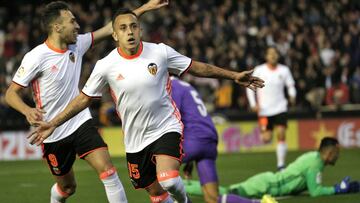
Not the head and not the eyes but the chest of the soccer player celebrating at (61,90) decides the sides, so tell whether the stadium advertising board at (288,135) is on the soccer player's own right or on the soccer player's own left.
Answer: on the soccer player's own left

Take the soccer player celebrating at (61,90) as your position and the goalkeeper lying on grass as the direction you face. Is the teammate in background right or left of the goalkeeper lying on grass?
left

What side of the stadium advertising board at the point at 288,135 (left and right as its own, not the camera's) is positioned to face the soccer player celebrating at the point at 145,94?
front

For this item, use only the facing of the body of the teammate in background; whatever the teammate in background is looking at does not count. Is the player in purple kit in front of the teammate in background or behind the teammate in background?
in front

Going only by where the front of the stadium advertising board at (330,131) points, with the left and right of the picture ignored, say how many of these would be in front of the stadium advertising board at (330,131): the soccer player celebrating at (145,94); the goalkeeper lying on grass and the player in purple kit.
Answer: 3

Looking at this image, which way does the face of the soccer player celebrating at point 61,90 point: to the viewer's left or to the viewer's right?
to the viewer's right

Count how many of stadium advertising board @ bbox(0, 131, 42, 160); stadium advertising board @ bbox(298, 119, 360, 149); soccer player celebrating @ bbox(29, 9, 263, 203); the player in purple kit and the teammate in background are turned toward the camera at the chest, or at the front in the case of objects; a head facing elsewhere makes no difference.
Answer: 4
